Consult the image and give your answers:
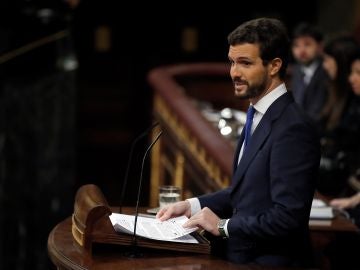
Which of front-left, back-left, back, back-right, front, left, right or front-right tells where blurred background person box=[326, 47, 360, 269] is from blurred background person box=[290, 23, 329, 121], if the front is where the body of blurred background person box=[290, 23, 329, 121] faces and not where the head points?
front-left

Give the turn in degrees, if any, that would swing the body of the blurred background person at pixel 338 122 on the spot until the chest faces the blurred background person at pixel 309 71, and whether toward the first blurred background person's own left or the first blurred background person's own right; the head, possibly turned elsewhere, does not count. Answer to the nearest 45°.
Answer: approximately 90° to the first blurred background person's own right

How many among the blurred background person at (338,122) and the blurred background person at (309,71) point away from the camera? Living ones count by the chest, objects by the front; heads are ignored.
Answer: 0

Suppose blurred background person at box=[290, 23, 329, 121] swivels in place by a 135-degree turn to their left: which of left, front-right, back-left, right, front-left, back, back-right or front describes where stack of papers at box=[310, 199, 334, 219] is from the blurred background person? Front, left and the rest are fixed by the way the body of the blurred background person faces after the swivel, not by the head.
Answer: right
